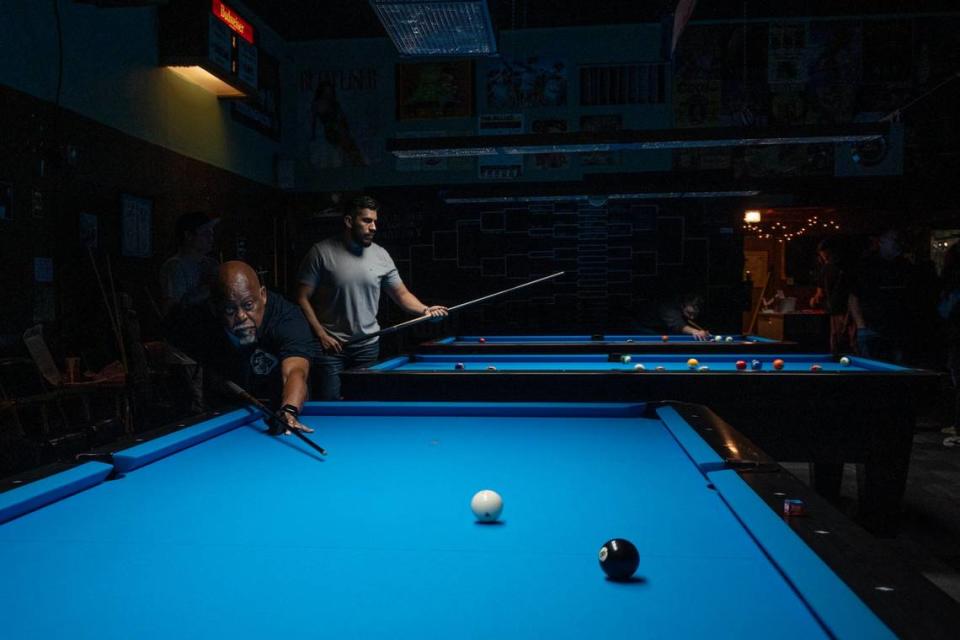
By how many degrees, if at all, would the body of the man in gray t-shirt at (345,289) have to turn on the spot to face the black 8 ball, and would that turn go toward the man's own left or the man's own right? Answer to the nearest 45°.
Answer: approximately 45° to the man's own right

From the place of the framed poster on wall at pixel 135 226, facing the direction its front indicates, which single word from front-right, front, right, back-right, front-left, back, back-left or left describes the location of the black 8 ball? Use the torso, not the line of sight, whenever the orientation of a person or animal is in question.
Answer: front-right

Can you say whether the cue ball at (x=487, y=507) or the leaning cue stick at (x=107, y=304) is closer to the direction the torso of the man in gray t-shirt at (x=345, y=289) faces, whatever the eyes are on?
the cue ball

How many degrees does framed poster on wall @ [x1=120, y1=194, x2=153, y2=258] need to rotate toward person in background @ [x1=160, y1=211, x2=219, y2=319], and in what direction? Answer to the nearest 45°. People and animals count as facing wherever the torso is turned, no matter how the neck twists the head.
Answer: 0° — it already faces them

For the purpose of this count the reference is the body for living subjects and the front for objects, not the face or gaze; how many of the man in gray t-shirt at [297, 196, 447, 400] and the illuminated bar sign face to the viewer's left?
0

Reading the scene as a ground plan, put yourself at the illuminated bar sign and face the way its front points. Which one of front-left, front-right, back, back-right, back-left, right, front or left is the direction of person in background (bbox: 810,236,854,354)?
front-left

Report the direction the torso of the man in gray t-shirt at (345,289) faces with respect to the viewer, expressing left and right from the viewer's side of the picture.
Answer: facing the viewer and to the right of the viewer

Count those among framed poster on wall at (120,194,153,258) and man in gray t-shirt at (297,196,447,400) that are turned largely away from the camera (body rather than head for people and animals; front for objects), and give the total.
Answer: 0

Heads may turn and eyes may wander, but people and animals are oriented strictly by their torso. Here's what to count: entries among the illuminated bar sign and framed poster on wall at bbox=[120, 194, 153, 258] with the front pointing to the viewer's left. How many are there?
0
